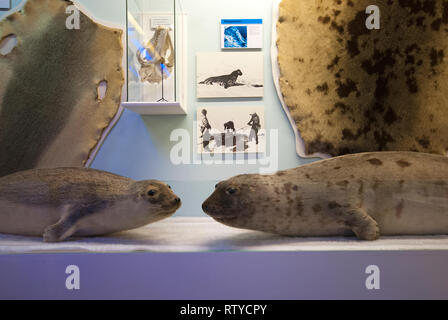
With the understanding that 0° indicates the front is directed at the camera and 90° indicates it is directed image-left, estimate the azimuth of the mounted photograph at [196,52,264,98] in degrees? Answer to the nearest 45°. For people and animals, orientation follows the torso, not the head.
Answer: approximately 0°

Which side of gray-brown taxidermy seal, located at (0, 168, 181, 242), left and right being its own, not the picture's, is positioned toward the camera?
right

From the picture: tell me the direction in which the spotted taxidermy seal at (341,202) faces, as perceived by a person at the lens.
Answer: facing to the left of the viewer
